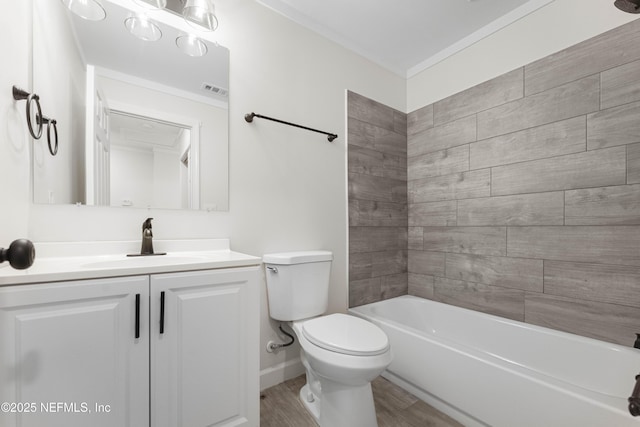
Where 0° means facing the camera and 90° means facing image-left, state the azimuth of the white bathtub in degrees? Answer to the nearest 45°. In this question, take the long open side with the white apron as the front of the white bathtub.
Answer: approximately 45°

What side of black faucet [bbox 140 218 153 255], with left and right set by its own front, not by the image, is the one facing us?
front

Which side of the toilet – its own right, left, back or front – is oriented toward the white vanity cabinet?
right

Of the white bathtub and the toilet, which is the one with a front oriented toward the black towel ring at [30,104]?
the white bathtub

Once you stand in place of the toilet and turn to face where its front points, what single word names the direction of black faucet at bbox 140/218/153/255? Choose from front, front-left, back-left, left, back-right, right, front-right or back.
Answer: back-right

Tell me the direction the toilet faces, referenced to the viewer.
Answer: facing the viewer and to the right of the viewer

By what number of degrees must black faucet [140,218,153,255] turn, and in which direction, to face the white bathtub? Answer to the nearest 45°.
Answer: approximately 45° to its left

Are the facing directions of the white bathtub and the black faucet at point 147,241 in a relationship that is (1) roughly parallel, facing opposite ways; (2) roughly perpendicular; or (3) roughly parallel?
roughly perpendicular

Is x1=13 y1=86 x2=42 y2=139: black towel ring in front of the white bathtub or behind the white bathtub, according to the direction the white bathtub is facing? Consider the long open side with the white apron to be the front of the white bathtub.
in front

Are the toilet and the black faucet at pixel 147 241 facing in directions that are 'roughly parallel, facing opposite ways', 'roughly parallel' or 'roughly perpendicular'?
roughly parallel
